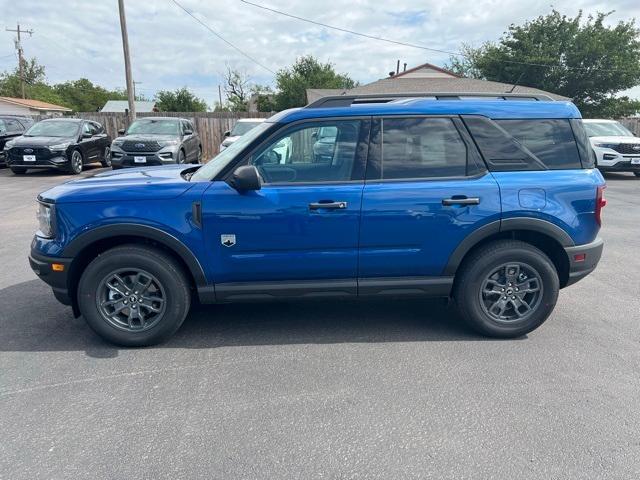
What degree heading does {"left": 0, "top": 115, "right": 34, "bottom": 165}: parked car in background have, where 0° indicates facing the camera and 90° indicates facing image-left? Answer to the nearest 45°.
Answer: approximately 45°

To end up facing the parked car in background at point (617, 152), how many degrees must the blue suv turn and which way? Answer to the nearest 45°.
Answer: approximately 135° to its right

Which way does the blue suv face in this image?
to the viewer's left

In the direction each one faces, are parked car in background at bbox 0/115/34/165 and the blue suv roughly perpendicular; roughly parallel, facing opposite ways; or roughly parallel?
roughly perpendicular

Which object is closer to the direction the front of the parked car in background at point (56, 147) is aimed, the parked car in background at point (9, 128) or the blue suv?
the blue suv

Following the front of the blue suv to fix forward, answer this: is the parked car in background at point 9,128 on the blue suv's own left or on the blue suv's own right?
on the blue suv's own right

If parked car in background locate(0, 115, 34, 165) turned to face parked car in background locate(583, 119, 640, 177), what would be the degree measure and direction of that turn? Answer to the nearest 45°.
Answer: approximately 90° to its left

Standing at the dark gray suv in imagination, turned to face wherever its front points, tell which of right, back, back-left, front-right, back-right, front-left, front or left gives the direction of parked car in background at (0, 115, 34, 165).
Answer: right

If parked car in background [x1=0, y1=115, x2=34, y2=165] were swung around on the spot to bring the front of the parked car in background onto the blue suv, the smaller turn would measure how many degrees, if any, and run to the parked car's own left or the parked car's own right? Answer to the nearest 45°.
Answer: approximately 45° to the parked car's own left

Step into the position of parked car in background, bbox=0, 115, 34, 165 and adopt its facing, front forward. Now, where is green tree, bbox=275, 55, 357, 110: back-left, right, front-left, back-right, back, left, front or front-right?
back
